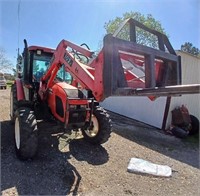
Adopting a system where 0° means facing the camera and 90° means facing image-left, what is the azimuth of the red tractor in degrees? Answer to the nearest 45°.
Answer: approximately 315°
